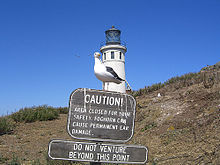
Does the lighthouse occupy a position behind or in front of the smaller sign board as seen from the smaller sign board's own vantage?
behind

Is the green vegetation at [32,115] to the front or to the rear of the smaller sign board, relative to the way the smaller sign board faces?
to the rear

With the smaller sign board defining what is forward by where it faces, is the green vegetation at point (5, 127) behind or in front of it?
behind

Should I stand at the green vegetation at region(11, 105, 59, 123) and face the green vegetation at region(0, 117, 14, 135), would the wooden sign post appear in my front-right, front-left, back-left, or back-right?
front-left

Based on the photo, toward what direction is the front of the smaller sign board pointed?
toward the camera

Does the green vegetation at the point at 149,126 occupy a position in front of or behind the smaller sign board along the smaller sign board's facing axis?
behind

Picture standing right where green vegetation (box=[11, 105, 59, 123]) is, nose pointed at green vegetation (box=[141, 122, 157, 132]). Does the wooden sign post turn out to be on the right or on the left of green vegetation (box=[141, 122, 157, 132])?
right

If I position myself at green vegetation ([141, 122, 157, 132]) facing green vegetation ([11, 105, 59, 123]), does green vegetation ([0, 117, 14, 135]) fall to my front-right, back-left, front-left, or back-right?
front-left
